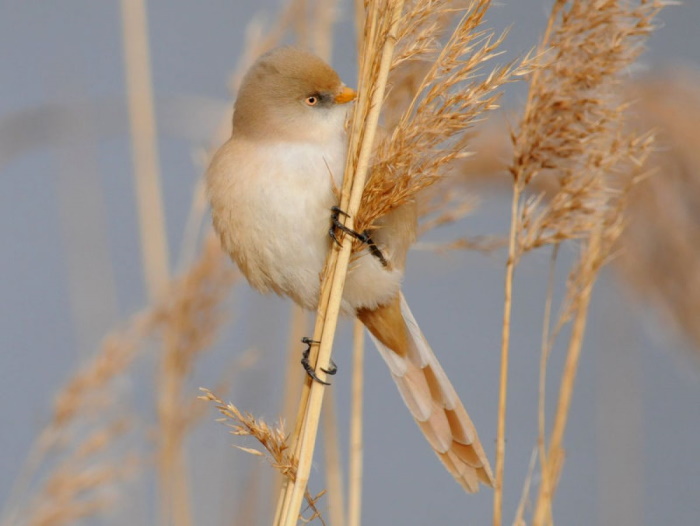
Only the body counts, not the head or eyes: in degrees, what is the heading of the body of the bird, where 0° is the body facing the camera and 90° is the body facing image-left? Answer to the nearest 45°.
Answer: approximately 45°

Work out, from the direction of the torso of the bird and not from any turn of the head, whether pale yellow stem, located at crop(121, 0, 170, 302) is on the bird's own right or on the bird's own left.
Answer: on the bird's own right

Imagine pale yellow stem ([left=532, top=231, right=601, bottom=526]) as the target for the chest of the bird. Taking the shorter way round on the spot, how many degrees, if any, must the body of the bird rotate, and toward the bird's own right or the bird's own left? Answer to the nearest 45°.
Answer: approximately 135° to the bird's own left
